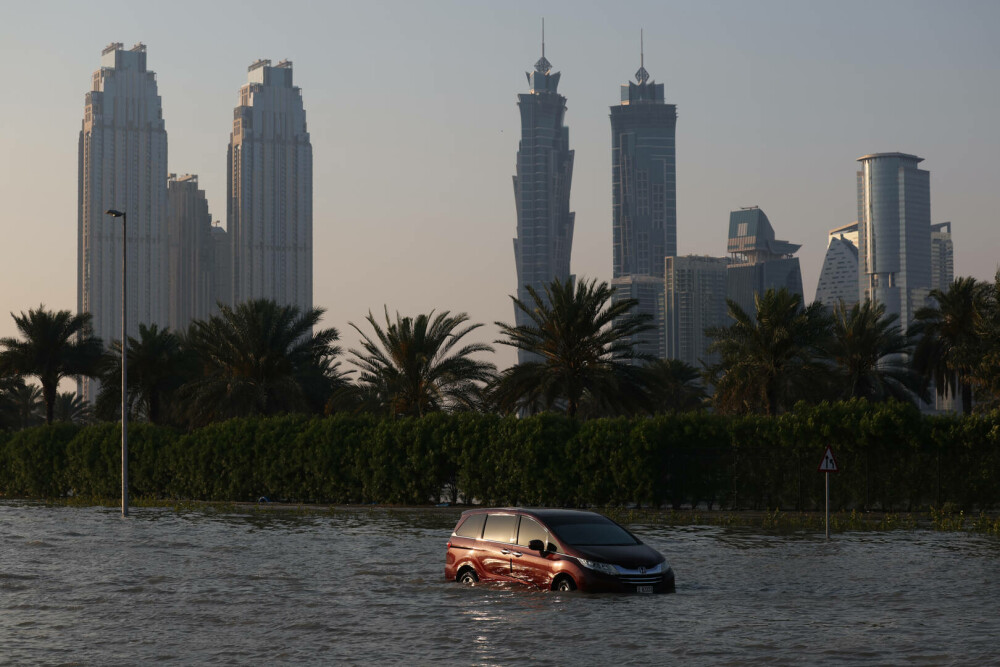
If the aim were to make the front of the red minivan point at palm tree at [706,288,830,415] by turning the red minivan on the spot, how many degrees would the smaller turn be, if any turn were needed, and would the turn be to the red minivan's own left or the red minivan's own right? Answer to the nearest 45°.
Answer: approximately 135° to the red minivan's own left

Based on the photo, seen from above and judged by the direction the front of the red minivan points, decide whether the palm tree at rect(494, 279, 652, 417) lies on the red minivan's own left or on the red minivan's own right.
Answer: on the red minivan's own left

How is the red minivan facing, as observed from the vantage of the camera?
facing the viewer and to the right of the viewer

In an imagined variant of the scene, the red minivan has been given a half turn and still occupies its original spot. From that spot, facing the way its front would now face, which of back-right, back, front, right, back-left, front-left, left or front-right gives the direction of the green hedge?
front-right
